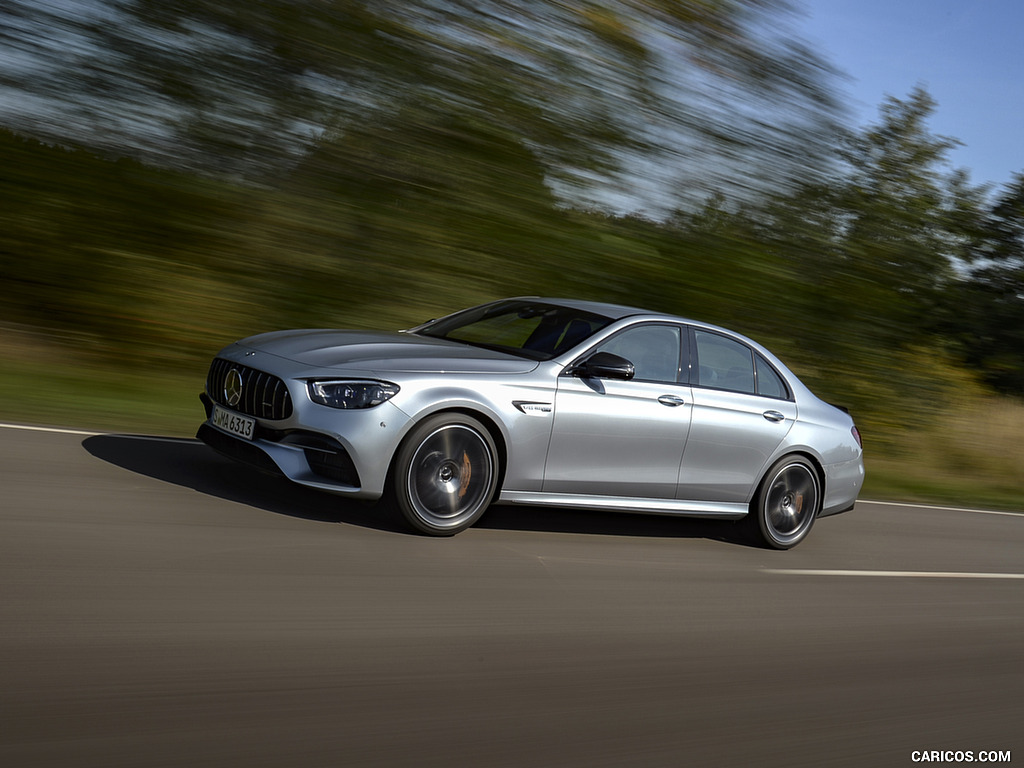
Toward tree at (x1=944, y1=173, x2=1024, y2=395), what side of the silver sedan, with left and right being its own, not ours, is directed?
back

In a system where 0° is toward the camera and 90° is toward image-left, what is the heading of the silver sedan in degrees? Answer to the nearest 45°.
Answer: approximately 45°

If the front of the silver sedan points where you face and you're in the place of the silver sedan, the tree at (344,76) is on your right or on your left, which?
on your right
